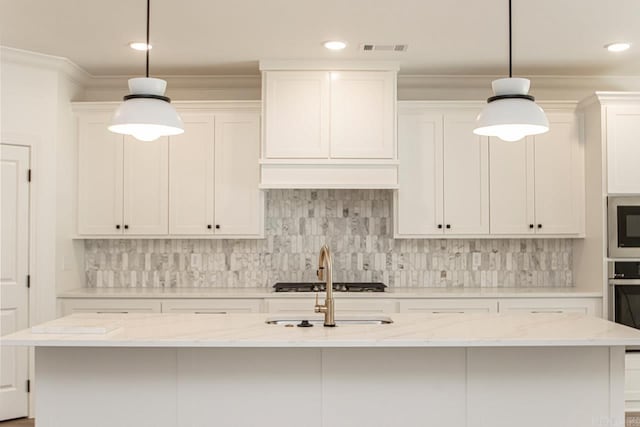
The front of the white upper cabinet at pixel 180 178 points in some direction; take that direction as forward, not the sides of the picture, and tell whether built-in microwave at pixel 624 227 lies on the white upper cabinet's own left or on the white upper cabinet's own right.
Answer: on the white upper cabinet's own left

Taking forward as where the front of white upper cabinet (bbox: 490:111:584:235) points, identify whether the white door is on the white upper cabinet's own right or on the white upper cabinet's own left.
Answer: on the white upper cabinet's own right

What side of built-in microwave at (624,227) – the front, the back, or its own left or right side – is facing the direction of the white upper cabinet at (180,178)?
right

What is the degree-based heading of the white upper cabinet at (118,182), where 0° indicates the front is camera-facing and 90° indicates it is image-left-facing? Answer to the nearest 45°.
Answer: approximately 0°

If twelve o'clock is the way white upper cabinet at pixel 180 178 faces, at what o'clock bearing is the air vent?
The air vent is roughly at 10 o'clock from the white upper cabinet.

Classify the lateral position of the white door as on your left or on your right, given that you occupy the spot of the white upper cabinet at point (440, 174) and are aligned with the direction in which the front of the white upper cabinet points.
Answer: on your right

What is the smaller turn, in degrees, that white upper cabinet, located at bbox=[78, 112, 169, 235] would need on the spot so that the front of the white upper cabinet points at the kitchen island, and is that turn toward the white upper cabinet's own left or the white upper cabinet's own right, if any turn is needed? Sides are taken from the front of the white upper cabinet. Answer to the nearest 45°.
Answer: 0° — it already faces it
